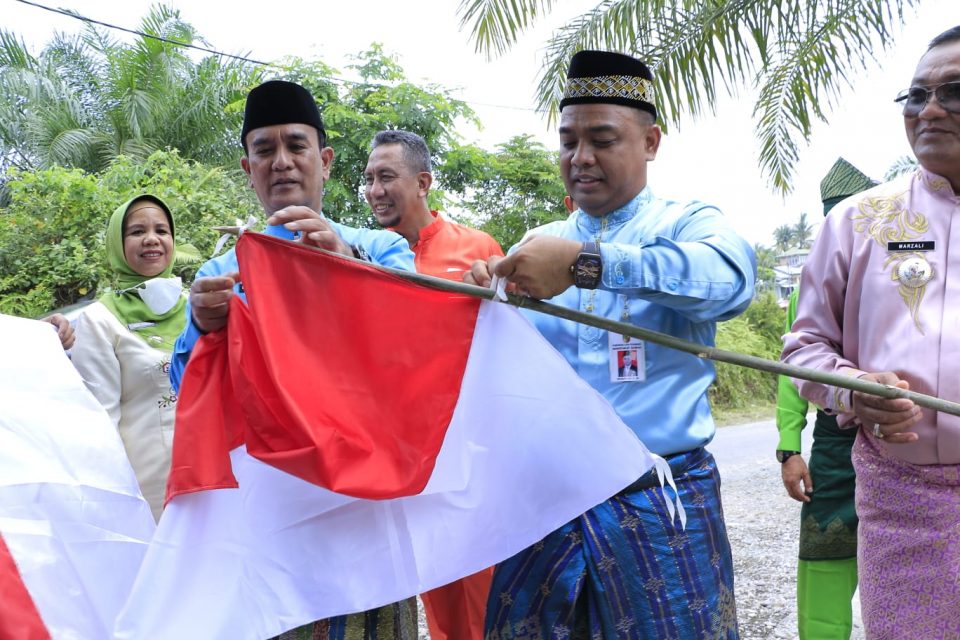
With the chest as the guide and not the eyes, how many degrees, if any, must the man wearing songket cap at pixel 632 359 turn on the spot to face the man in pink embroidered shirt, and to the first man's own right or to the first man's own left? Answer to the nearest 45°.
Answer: approximately 135° to the first man's own left

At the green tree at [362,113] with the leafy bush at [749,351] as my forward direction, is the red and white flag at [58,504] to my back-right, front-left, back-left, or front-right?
back-right

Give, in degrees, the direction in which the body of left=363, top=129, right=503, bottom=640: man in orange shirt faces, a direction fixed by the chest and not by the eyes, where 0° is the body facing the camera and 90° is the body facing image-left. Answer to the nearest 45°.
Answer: approximately 45°

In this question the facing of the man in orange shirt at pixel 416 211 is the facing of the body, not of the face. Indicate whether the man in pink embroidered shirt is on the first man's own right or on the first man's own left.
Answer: on the first man's own left

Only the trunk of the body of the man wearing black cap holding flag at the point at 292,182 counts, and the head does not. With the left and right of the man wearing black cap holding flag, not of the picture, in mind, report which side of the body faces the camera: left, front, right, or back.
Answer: front

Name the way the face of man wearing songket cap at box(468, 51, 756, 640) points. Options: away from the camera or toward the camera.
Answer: toward the camera

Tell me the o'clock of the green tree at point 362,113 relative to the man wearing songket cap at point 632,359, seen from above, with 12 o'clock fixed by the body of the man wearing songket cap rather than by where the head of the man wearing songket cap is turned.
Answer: The green tree is roughly at 4 o'clock from the man wearing songket cap.

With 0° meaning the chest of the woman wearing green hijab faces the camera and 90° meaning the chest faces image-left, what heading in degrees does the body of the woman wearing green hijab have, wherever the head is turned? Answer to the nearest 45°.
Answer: approximately 315°

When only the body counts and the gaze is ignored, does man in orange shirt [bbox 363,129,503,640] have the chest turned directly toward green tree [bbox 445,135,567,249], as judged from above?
no

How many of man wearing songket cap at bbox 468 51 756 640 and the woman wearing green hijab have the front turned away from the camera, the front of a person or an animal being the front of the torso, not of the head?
0

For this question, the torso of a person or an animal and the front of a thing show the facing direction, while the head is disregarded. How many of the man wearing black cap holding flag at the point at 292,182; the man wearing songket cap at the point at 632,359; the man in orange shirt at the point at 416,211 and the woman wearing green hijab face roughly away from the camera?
0

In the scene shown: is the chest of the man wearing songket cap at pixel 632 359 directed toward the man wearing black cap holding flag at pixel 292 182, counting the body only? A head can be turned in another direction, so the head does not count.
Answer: no

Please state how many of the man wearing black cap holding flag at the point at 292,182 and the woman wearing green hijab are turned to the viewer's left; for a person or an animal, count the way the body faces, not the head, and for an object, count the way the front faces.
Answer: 0

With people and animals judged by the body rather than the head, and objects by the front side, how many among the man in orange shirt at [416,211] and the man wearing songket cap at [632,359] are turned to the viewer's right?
0

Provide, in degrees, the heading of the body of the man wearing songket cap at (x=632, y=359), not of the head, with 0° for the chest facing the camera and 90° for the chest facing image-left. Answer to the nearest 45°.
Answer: approximately 45°

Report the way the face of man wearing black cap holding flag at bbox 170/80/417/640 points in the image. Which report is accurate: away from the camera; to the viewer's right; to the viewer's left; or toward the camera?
toward the camera
